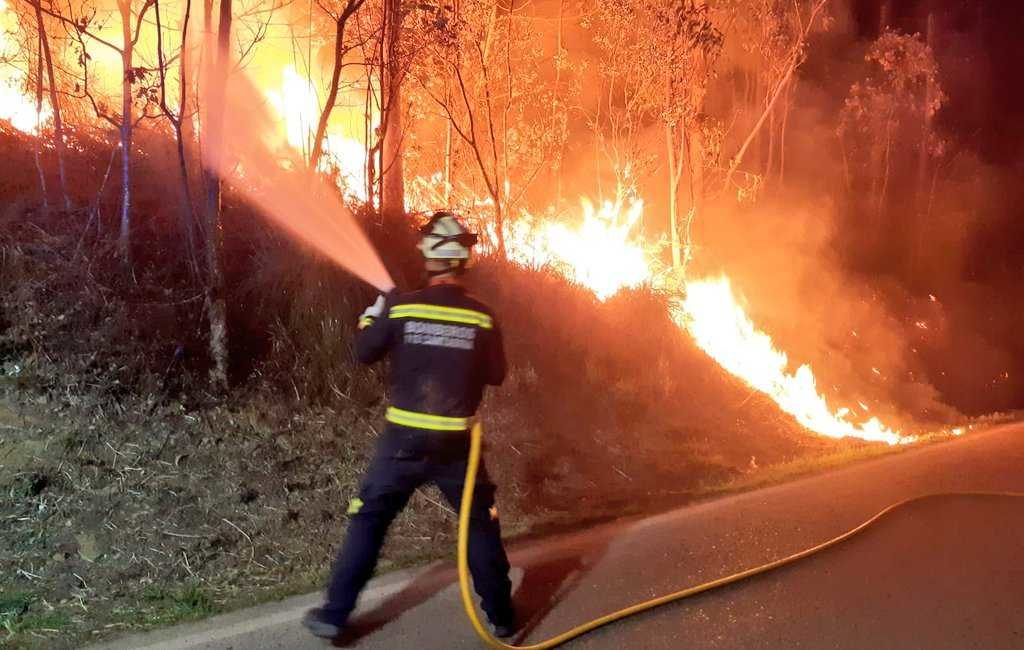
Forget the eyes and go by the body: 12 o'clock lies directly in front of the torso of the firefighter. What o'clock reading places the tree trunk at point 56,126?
The tree trunk is roughly at 11 o'clock from the firefighter.

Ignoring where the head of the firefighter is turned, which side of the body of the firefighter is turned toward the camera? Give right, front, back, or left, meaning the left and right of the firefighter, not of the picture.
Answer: back

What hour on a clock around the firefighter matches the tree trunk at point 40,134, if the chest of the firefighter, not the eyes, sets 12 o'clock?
The tree trunk is roughly at 11 o'clock from the firefighter.

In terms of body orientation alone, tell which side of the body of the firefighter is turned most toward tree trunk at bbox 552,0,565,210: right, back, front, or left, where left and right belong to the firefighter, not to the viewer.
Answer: front

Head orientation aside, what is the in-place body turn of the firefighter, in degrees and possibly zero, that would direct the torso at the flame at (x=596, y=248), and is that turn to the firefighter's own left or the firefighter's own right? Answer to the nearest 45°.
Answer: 0° — they already face it

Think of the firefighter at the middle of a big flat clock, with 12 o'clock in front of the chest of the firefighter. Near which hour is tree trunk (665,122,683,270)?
The tree trunk is roughly at 1 o'clock from the firefighter.

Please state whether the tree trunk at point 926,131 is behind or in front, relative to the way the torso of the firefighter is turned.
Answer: in front

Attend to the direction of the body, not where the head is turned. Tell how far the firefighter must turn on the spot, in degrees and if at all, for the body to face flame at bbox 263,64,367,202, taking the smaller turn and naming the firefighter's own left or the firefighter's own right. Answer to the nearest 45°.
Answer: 0° — they already face it

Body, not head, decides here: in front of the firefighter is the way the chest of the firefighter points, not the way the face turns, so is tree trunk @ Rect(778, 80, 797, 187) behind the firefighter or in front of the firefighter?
in front
